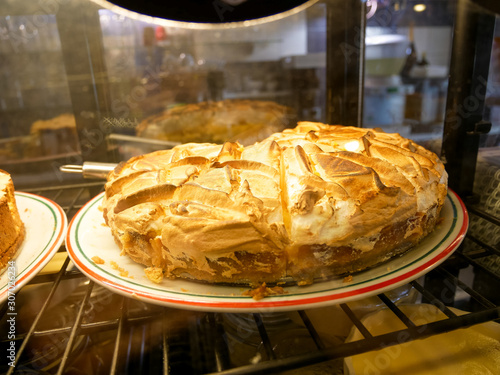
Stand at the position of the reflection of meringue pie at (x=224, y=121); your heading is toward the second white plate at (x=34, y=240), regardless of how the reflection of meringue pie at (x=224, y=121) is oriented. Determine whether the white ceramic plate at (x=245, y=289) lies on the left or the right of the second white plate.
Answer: left

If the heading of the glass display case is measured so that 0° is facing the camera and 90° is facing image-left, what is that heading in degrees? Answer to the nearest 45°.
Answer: approximately 0°
